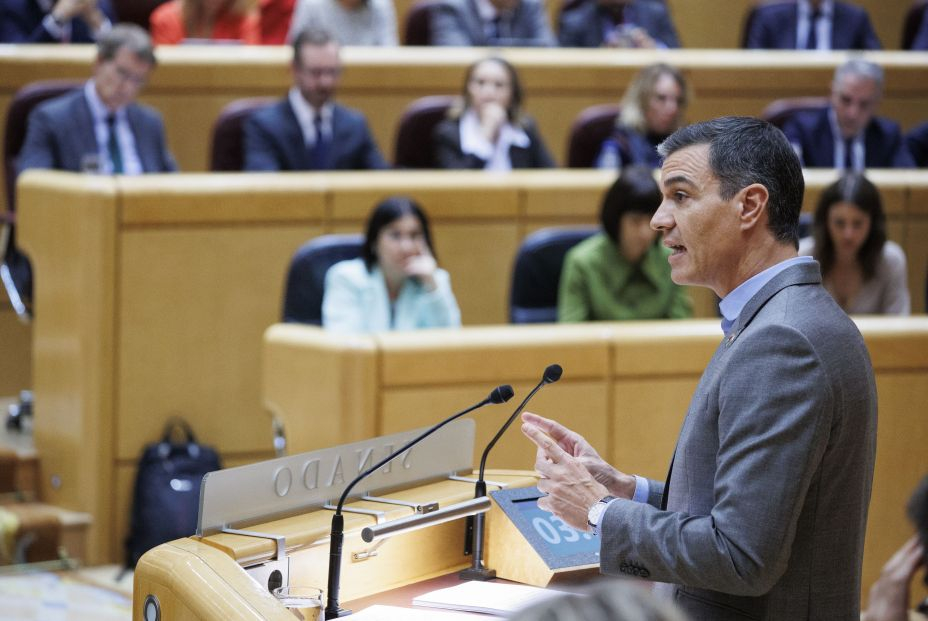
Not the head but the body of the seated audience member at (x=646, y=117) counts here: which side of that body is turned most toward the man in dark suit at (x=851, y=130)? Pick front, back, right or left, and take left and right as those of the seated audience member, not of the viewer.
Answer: left

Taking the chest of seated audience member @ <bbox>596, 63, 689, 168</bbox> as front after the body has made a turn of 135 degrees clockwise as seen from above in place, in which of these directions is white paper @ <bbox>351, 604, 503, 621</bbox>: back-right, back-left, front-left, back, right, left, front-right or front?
left

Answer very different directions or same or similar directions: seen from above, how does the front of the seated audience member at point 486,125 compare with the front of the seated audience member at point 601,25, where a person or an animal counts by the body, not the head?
same or similar directions

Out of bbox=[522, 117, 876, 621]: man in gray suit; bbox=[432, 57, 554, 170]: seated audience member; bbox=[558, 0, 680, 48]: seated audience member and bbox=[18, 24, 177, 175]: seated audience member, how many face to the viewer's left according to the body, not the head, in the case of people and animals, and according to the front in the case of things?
1

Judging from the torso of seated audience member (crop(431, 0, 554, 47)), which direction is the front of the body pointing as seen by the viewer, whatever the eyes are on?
toward the camera

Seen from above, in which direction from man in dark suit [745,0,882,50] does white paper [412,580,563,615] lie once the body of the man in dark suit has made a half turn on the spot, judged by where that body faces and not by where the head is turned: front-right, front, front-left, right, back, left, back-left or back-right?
back

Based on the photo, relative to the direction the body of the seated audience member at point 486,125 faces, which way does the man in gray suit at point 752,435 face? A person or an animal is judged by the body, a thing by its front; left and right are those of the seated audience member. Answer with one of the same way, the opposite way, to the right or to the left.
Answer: to the right

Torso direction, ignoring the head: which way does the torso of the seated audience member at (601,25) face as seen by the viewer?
toward the camera

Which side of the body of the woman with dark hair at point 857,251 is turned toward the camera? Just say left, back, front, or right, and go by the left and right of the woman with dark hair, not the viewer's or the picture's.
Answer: front

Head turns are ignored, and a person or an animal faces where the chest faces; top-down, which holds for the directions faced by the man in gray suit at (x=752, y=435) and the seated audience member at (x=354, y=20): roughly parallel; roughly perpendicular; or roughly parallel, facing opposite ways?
roughly perpendicular

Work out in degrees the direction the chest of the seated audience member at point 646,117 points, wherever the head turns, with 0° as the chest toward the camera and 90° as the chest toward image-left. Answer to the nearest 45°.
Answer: approximately 315°

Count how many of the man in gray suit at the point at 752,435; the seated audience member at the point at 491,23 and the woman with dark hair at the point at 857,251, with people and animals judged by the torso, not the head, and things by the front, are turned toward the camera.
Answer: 2

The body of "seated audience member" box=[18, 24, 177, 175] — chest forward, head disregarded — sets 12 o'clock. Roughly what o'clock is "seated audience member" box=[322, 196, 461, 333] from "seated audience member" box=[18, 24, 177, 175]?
"seated audience member" box=[322, 196, 461, 333] is roughly at 12 o'clock from "seated audience member" box=[18, 24, 177, 175].

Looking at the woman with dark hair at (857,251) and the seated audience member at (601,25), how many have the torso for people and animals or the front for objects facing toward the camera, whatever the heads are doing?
2

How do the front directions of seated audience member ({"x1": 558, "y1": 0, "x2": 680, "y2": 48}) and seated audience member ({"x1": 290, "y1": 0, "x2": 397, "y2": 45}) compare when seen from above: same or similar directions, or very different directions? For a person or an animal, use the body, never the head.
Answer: same or similar directions

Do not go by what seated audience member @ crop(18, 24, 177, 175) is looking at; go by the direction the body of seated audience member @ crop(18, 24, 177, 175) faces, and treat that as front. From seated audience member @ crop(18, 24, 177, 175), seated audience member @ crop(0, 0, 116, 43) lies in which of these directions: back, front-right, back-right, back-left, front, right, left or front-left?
back-left

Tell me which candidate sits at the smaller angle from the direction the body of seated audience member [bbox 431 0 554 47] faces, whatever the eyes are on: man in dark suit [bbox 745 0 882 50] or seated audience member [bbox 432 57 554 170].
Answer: the seated audience member
